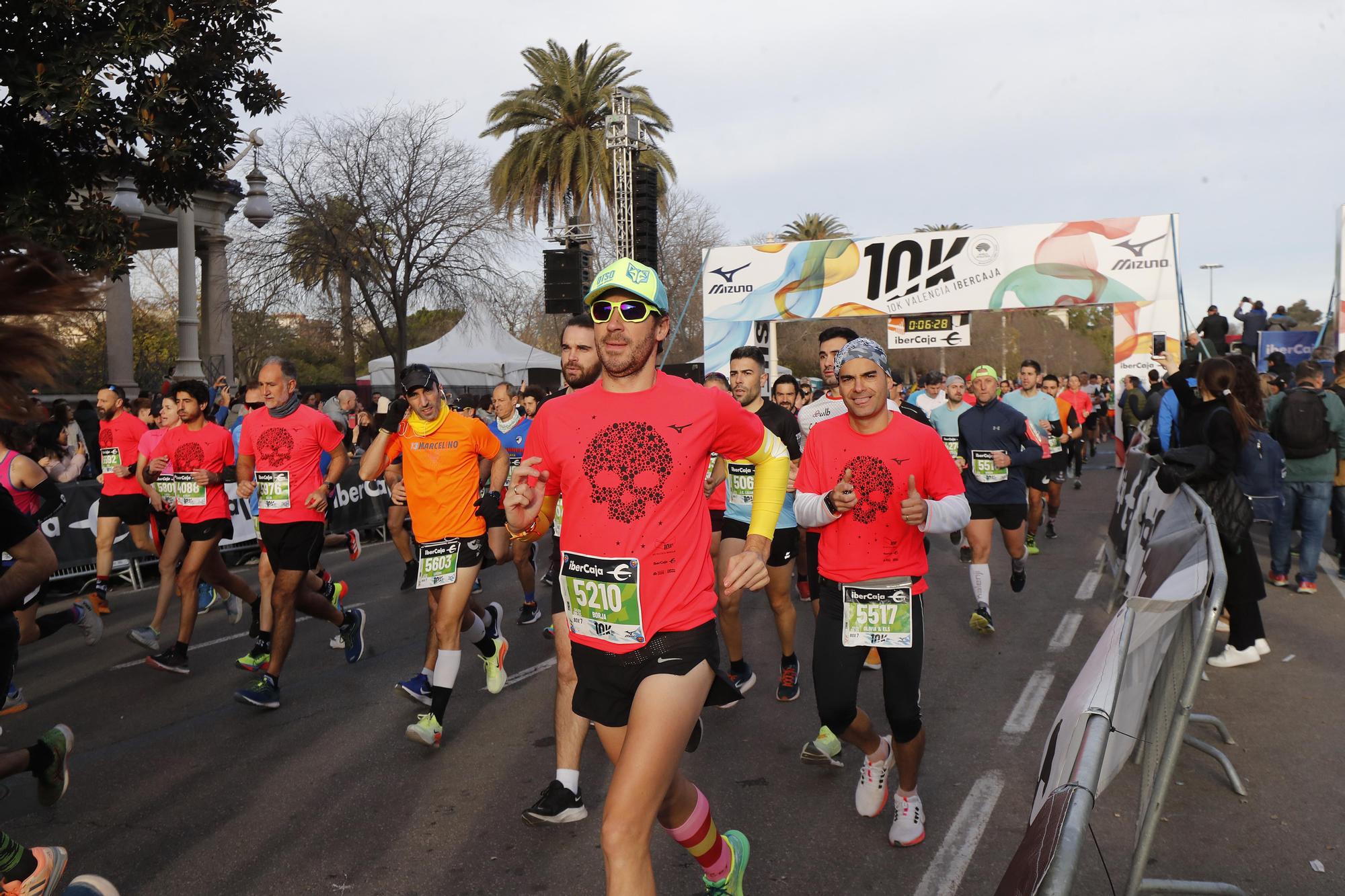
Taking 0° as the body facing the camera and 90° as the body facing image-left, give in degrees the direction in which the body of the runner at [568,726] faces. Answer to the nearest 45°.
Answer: approximately 45°

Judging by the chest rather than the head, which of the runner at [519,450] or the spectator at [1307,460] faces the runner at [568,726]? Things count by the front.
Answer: the runner at [519,450]

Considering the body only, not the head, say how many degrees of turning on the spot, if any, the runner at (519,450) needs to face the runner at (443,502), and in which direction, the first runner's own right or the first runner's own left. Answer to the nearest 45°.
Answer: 0° — they already face them

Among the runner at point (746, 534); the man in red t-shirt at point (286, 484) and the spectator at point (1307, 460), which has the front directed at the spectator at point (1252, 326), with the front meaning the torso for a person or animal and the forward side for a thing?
the spectator at point (1307, 460)

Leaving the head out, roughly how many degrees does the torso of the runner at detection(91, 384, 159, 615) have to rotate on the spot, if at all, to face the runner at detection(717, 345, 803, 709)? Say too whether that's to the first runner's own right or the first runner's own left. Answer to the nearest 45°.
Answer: approximately 90° to the first runner's own left

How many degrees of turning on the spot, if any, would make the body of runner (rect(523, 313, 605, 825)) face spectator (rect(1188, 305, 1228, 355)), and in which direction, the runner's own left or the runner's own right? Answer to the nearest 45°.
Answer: approximately 180°

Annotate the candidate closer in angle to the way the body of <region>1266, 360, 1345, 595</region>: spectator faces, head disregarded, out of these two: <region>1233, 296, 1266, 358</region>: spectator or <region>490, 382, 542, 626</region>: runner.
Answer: the spectator

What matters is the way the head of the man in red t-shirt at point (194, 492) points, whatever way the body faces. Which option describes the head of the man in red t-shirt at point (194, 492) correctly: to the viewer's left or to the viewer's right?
to the viewer's left

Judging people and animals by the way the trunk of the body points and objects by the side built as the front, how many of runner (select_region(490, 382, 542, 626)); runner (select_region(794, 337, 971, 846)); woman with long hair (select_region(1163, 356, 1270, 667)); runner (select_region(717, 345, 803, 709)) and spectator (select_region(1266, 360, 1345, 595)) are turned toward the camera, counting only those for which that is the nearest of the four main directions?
3

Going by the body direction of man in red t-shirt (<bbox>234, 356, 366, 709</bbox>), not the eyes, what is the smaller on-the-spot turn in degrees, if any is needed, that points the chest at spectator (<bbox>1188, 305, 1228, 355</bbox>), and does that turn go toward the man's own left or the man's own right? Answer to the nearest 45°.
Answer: approximately 180°

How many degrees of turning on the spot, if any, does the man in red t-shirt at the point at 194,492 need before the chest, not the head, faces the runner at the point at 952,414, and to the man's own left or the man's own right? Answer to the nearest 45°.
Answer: approximately 135° to the man's own left

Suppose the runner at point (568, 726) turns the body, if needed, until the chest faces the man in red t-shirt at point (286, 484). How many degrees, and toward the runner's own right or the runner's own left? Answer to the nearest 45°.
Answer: approximately 90° to the runner's own right

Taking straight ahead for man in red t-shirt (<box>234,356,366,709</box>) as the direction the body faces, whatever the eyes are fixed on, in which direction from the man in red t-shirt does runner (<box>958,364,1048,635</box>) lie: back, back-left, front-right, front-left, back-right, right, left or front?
back-left

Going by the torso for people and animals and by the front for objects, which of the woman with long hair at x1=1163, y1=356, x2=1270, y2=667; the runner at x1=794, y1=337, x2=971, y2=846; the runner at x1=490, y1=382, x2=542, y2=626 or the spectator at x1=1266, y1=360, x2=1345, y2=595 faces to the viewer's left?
the woman with long hair
